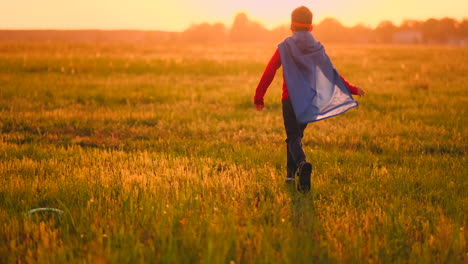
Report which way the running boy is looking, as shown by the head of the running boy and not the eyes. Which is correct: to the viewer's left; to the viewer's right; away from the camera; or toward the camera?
away from the camera

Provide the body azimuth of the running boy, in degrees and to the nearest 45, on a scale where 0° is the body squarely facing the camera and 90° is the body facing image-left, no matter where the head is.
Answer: approximately 180°
